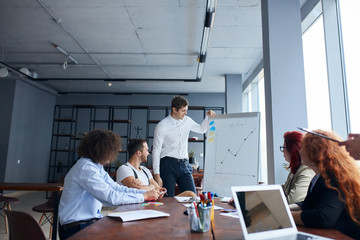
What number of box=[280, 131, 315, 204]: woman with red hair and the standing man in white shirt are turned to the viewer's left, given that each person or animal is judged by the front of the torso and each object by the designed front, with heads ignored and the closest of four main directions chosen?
1

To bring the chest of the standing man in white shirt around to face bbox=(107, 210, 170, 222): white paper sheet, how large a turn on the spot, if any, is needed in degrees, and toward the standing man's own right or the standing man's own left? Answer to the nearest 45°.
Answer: approximately 45° to the standing man's own right

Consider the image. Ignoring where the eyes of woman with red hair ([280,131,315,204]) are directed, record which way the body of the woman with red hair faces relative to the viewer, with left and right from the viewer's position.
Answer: facing to the left of the viewer

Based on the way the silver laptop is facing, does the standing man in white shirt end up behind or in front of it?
behind

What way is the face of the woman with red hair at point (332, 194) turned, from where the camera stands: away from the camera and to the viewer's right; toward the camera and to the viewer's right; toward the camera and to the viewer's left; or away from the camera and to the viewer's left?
away from the camera and to the viewer's left

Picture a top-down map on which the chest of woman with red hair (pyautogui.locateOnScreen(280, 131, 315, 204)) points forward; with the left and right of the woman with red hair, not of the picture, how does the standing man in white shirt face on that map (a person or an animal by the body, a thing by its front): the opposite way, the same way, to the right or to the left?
the opposite way

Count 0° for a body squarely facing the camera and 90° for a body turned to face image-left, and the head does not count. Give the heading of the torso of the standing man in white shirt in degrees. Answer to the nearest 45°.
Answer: approximately 315°

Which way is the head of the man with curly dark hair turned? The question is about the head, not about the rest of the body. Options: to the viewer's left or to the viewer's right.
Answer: to the viewer's right

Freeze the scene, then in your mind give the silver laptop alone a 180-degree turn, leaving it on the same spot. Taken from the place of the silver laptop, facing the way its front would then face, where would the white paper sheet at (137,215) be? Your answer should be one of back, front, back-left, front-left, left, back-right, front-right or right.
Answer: front-left

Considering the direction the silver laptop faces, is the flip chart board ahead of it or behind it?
behind
